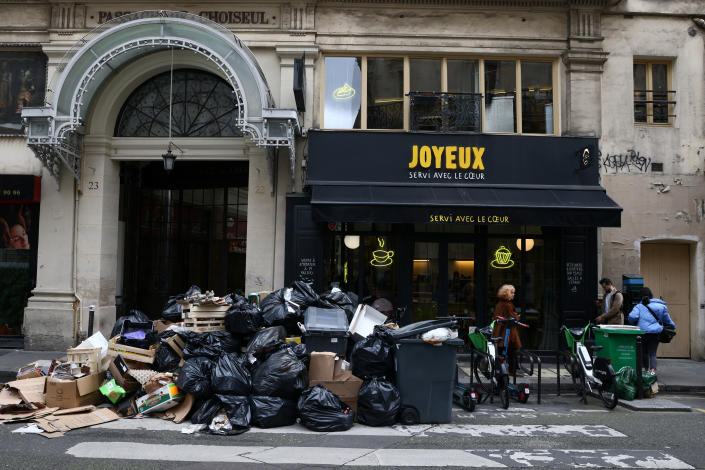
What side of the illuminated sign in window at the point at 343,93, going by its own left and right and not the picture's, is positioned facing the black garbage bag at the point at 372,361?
front

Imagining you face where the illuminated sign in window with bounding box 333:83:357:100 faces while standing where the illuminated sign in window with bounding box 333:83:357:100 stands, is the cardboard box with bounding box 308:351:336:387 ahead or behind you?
ahead

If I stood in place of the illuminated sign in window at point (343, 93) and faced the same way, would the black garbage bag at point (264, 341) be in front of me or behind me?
in front

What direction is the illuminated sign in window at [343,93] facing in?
toward the camera

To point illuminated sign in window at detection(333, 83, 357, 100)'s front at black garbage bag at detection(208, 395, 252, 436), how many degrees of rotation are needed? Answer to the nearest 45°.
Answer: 0° — it already faces it

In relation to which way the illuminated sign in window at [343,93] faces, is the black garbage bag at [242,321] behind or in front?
in front
